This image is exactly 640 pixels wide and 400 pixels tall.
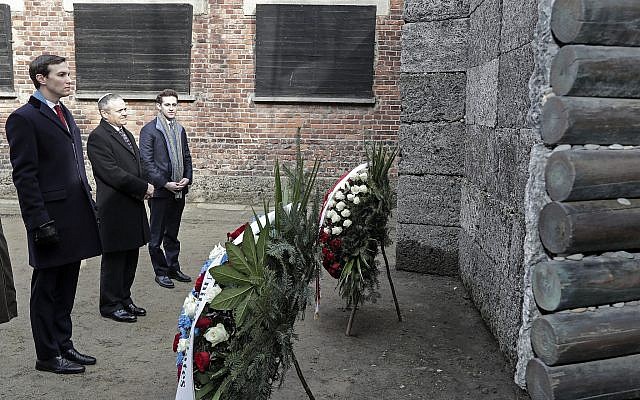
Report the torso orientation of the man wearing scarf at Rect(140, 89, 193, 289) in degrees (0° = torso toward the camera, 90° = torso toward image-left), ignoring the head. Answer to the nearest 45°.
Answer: approximately 315°

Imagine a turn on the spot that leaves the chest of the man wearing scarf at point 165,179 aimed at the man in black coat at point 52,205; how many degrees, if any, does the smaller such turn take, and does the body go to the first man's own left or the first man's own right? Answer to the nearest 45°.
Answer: approximately 45° to the first man's own right

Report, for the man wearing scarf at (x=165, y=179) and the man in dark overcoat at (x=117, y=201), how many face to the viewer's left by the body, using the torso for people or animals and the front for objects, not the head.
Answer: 0

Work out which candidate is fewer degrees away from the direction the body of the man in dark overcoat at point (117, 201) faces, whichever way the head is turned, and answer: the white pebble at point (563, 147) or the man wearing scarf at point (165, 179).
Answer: the white pebble

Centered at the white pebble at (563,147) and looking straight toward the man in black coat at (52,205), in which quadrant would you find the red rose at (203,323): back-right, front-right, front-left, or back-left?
front-left

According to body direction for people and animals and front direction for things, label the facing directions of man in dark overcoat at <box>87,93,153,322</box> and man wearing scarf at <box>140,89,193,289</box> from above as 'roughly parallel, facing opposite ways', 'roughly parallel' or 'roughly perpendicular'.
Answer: roughly parallel

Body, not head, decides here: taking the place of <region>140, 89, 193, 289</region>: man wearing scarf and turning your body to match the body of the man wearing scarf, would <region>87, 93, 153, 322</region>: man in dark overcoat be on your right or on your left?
on your right

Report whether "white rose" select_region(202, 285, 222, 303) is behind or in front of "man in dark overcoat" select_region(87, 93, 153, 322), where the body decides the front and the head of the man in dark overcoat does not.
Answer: in front

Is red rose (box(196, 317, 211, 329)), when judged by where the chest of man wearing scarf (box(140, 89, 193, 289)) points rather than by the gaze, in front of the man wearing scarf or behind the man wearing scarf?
in front

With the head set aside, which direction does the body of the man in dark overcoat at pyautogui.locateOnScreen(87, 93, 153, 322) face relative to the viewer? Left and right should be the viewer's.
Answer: facing the viewer and to the right of the viewer

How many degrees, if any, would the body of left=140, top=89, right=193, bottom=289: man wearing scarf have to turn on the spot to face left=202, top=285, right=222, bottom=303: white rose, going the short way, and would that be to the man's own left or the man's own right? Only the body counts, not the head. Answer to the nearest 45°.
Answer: approximately 45° to the man's own right

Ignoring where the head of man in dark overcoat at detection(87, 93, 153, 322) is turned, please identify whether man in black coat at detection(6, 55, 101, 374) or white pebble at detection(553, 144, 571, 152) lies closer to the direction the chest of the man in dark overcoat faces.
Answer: the white pebble

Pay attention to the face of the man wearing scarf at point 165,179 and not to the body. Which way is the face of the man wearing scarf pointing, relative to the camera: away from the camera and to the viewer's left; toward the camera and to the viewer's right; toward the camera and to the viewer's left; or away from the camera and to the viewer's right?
toward the camera and to the viewer's right

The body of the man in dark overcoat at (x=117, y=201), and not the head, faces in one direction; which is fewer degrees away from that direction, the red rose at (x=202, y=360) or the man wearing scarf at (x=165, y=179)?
the red rose
